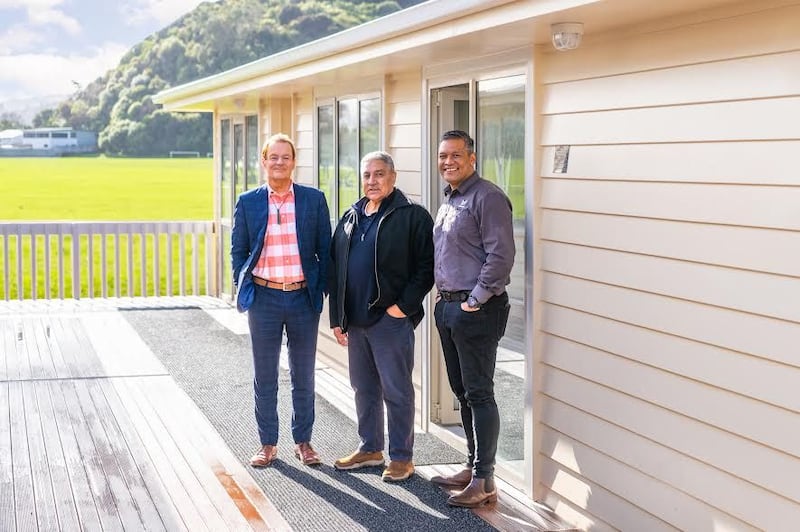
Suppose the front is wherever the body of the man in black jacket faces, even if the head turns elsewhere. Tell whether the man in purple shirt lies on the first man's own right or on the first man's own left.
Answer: on the first man's own left

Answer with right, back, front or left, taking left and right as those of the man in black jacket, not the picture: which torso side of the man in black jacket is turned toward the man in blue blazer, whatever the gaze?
right

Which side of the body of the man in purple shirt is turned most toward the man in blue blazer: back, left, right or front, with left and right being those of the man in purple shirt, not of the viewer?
right

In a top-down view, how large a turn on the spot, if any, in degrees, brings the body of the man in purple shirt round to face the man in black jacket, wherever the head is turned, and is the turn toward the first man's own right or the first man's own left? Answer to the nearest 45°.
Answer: approximately 90° to the first man's own right

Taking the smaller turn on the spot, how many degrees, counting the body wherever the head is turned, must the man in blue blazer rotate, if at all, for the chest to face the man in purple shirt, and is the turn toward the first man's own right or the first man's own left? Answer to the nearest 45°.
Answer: approximately 45° to the first man's own left

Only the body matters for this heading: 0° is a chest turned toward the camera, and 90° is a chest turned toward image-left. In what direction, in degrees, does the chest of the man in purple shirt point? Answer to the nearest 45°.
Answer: approximately 45°

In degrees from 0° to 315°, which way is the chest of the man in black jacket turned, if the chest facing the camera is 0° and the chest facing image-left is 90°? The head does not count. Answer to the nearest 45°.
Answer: approximately 45°
